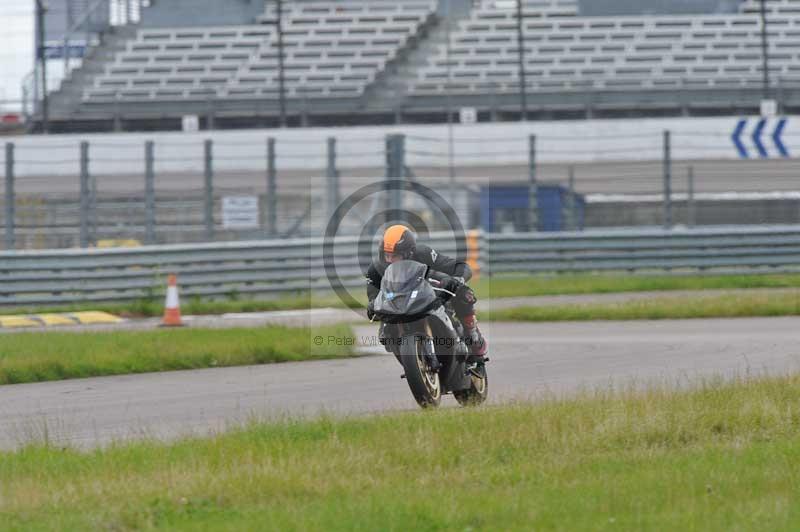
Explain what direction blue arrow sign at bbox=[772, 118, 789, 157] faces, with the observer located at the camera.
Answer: facing the viewer

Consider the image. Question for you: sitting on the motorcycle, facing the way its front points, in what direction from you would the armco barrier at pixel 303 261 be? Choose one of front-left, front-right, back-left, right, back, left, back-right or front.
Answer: back-right

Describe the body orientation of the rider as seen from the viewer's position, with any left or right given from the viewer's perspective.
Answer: facing the viewer and to the left of the viewer

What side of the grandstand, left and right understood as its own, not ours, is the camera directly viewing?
front

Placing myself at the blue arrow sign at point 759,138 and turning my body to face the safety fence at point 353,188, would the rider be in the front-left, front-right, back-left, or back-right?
front-left

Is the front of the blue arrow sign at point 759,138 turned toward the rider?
yes

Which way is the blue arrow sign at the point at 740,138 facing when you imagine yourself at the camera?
facing the viewer

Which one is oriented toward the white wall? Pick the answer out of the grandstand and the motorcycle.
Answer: the grandstand

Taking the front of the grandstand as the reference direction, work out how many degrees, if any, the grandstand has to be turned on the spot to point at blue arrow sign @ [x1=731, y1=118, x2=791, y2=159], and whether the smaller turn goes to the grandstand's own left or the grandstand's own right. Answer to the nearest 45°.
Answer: approximately 45° to the grandstand's own left

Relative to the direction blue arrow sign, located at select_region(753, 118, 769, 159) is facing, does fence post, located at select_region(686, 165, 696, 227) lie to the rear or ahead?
ahead

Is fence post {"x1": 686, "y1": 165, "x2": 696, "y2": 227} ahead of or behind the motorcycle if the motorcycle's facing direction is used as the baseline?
behind

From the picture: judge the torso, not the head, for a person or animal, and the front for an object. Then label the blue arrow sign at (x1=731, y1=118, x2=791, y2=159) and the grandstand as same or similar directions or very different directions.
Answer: same or similar directions

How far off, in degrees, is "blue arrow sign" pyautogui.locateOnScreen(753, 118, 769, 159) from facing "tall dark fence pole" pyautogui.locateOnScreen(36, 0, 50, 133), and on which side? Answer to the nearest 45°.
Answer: approximately 90° to its right

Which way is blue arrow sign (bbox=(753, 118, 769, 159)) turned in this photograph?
toward the camera

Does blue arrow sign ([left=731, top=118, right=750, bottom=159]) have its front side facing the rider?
yes

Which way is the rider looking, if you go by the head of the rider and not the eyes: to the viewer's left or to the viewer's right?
to the viewer's left
